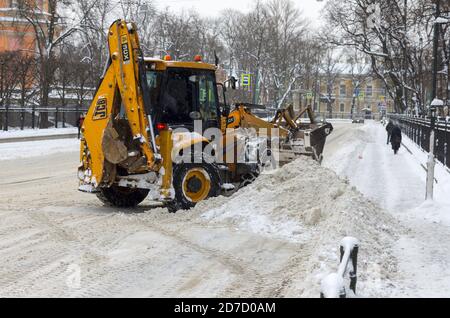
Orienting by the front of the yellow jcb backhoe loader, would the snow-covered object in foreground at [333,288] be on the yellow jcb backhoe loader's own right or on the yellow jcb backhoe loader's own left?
on the yellow jcb backhoe loader's own right

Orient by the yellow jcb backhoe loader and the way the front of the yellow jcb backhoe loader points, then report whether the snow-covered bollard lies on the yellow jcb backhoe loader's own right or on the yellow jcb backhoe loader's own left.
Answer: on the yellow jcb backhoe loader's own right

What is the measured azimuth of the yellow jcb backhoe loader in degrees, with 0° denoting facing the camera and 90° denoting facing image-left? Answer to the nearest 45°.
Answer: approximately 225°
